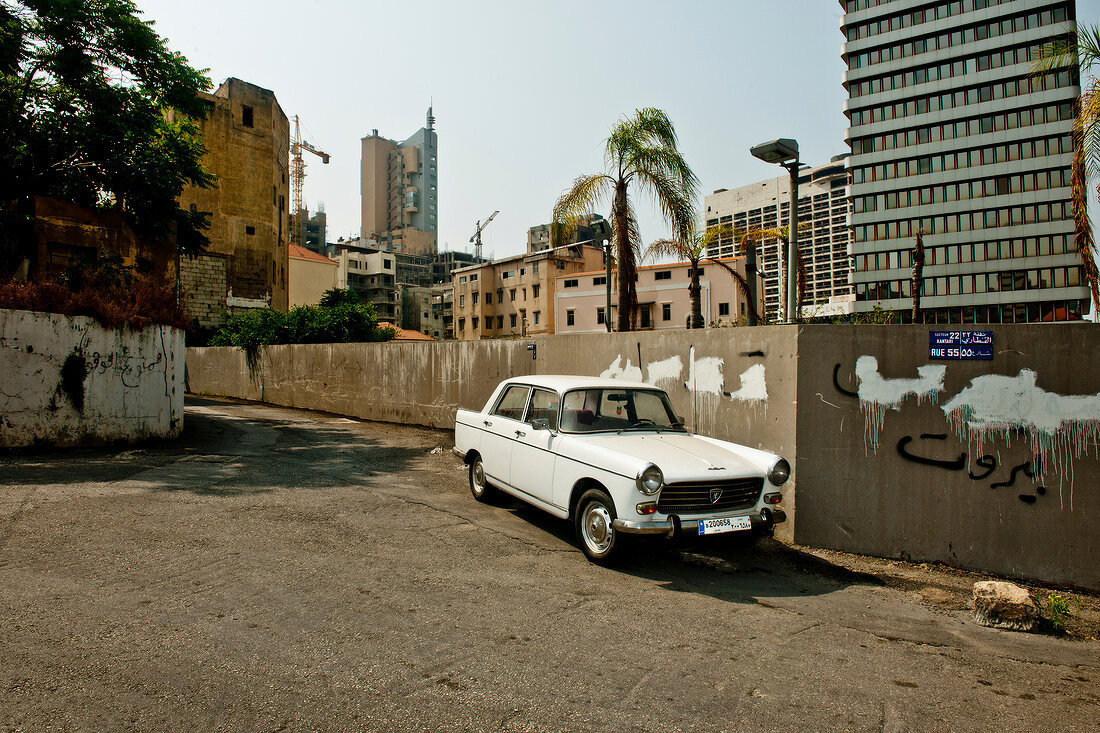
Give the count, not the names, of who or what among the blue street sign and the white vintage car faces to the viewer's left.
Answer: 0

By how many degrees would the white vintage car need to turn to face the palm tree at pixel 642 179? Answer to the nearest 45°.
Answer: approximately 135° to its left

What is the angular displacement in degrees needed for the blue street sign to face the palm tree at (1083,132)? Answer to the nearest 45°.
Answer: approximately 180°

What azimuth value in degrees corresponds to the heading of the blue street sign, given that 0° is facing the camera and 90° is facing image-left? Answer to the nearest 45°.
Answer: approximately 0°

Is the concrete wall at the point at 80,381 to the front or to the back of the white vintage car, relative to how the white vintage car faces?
to the back

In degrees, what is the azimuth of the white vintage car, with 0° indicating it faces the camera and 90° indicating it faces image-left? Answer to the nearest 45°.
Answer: approximately 315°

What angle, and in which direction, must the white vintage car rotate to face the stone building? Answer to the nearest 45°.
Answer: approximately 180°

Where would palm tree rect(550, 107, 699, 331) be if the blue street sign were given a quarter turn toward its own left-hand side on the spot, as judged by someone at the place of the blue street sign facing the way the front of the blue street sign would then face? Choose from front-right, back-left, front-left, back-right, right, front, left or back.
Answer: back-left

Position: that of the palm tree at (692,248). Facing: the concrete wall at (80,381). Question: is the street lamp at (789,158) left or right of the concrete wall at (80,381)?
left

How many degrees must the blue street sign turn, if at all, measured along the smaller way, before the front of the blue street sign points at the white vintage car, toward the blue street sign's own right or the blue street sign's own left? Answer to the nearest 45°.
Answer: approximately 45° to the blue street sign's own right

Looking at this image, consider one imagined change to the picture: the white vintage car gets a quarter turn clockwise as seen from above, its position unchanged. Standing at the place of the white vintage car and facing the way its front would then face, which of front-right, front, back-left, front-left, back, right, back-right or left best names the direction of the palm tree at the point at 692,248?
back-right
